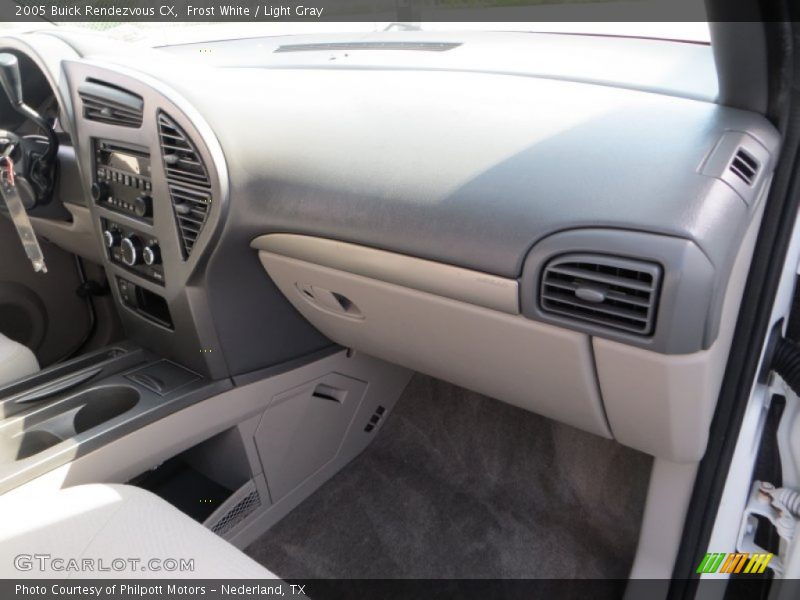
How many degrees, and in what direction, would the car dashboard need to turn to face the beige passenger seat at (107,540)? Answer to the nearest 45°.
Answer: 0° — it already faces it

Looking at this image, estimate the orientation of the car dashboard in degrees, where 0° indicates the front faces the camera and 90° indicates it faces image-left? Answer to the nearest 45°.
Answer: approximately 45°
